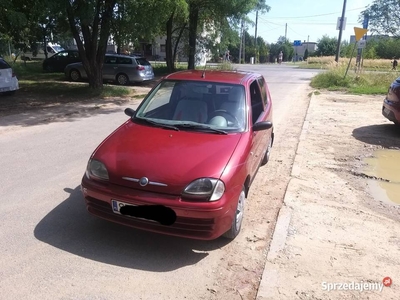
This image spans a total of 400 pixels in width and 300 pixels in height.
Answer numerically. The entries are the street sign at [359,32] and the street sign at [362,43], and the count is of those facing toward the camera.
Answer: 2

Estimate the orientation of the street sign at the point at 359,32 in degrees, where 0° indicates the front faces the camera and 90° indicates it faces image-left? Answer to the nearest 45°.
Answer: approximately 0°

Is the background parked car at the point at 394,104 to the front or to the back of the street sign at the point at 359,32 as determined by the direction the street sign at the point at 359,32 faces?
to the front

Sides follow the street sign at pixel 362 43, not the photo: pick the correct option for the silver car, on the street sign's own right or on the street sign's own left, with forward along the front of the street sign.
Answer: on the street sign's own right

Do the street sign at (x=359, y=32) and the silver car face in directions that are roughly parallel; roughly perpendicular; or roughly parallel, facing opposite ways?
roughly perpendicular

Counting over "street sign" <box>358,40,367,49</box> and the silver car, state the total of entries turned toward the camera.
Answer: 1

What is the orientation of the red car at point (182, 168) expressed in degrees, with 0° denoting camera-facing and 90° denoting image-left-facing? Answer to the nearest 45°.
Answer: approximately 45°

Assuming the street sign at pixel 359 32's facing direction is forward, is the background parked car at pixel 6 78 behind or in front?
in front

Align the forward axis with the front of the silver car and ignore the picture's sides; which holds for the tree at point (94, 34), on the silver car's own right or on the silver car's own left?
on the silver car's own left

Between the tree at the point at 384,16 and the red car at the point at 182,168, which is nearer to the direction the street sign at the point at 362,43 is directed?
the red car
